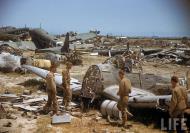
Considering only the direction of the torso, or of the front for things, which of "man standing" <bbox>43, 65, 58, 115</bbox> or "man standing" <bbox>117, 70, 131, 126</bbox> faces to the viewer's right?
"man standing" <bbox>43, 65, 58, 115</bbox>

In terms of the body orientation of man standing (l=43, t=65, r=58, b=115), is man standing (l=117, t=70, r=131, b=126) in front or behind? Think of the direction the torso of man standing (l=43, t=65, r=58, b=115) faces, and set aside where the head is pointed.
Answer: in front

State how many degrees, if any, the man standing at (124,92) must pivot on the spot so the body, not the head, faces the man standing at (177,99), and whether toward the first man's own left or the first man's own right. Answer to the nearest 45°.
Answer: approximately 135° to the first man's own left

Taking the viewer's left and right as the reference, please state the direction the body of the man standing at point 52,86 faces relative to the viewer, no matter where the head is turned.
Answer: facing to the right of the viewer

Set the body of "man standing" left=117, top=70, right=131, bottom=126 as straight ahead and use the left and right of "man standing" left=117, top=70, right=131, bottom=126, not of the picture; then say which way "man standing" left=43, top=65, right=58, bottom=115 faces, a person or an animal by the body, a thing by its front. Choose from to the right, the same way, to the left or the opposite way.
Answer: the opposite way

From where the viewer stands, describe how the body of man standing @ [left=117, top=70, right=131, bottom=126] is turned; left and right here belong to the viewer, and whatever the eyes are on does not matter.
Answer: facing to the left of the viewer
